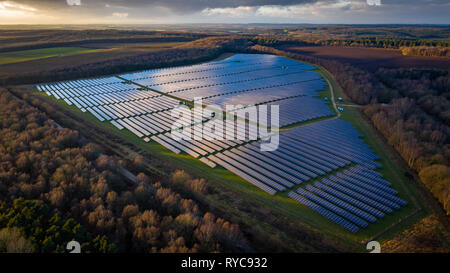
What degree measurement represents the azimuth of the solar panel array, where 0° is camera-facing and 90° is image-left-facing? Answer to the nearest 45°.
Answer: approximately 45°
